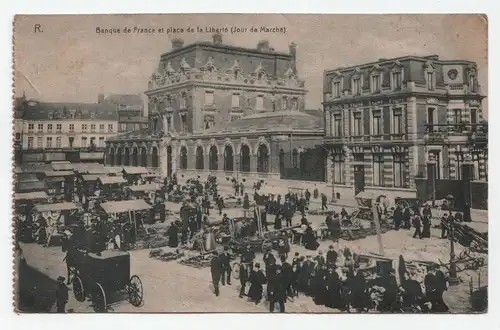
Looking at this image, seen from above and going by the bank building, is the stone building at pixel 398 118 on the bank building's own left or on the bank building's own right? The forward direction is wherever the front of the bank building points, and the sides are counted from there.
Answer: on the bank building's own left

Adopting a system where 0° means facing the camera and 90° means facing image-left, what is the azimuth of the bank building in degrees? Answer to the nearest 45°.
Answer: approximately 45°
